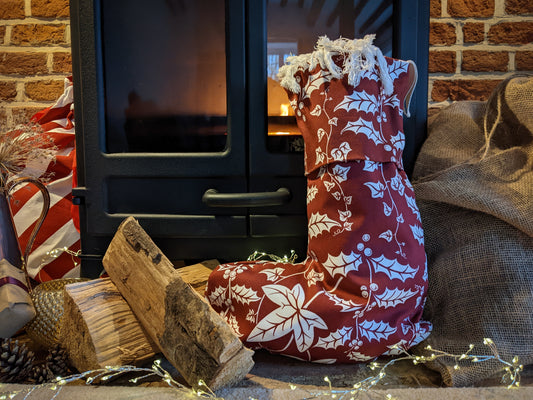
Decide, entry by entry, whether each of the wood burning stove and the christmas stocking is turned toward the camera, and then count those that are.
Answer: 1

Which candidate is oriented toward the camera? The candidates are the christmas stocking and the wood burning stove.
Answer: the wood burning stove

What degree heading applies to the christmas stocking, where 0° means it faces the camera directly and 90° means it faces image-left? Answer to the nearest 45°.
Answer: approximately 90°

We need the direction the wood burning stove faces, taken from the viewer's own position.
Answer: facing the viewer

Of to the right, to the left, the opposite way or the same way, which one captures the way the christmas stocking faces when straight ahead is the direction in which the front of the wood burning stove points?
to the right

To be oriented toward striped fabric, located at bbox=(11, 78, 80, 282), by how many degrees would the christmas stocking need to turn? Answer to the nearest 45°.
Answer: approximately 45° to its right
